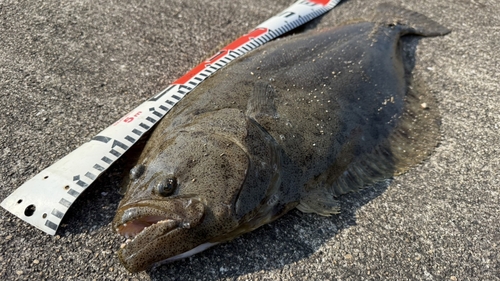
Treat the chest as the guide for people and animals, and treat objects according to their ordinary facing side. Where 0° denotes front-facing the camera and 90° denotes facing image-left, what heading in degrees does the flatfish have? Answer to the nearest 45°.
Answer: approximately 45°
